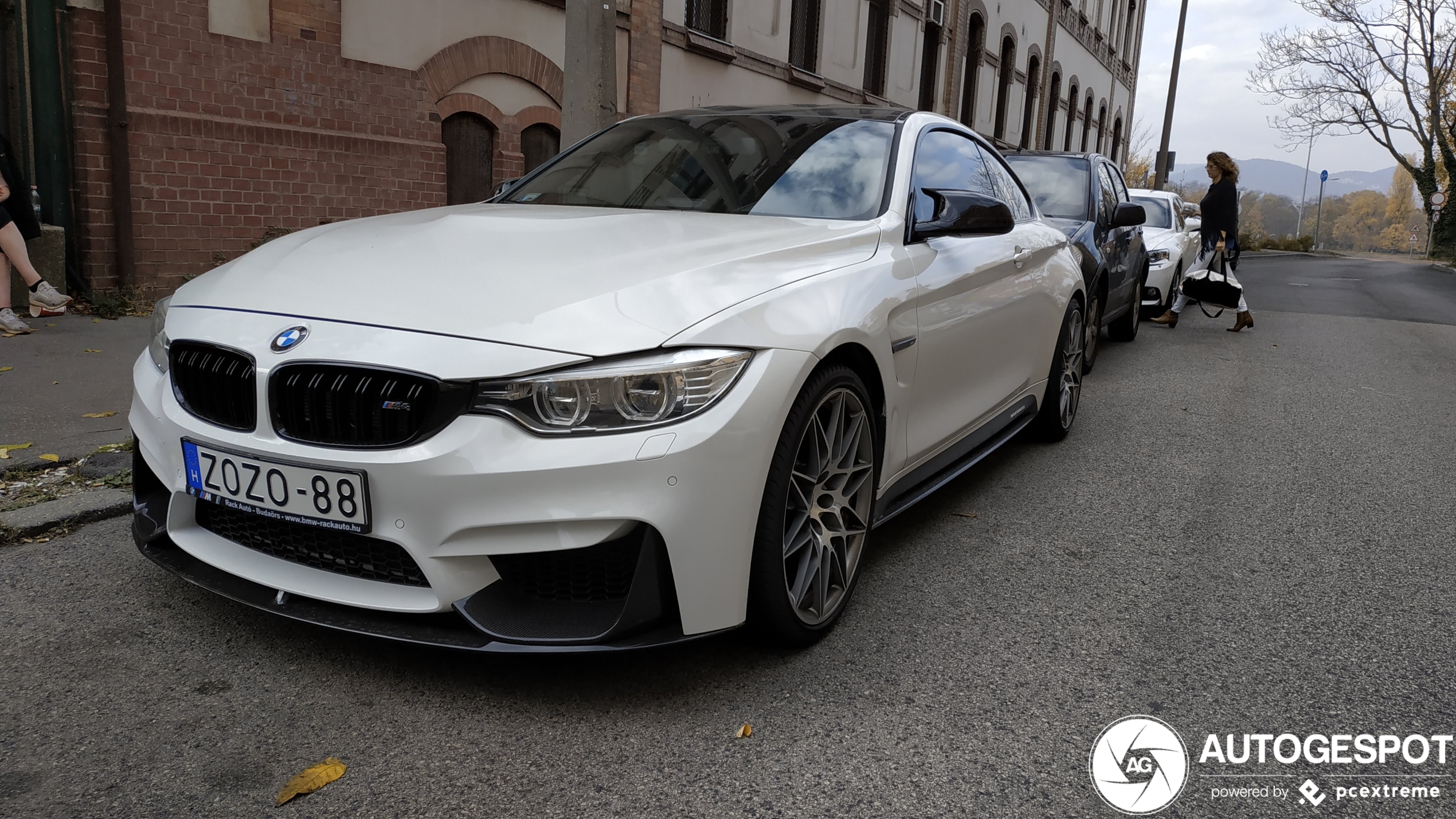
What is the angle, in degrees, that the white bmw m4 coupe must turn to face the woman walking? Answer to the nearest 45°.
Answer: approximately 180°

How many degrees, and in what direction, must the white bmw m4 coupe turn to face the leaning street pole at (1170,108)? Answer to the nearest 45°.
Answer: approximately 180°

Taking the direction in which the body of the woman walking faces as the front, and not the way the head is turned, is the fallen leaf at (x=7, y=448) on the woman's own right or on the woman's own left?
on the woman's own left

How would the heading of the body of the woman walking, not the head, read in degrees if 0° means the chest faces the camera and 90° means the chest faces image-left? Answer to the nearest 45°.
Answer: approximately 90°

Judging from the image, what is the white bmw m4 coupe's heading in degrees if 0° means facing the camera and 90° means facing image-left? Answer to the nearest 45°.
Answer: approximately 45°

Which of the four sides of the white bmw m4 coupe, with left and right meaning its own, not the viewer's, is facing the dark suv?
back

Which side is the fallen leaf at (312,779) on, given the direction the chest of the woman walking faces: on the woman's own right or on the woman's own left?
on the woman's own left

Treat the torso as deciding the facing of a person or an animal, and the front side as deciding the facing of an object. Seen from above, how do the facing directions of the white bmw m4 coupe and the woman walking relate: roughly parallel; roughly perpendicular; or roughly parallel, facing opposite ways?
roughly perpendicular

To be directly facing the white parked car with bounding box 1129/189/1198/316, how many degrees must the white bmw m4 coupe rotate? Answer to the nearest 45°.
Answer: approximately 180°

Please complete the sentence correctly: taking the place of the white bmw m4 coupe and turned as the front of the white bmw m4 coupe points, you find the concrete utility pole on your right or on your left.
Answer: on your right

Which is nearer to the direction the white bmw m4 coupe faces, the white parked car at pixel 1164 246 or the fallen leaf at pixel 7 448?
the fallen leaf
